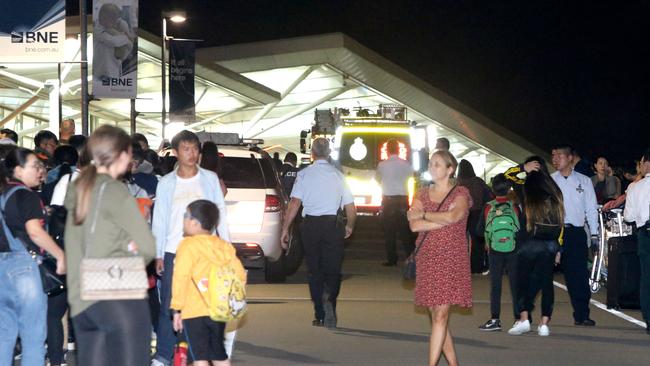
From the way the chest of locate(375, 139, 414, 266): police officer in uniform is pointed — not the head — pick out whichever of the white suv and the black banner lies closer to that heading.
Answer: the black banner

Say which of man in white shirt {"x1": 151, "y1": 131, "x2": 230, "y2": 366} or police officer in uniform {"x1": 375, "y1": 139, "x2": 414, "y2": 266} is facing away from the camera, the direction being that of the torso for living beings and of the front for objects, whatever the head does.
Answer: the police officer in uniform

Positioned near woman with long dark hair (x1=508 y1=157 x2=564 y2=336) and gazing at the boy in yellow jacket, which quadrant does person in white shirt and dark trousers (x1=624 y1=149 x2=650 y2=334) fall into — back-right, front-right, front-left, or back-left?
back-left

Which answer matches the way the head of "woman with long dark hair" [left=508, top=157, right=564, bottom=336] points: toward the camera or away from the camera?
away from the camera

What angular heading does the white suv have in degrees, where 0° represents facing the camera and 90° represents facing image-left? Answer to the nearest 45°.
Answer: approximately 180°

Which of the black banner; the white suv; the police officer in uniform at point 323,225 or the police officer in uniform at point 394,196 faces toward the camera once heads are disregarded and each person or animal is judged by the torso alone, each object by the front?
the black banner

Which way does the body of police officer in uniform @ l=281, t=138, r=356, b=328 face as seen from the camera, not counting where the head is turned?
away from the camera

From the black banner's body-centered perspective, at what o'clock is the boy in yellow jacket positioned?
The boy in yellow jacket is roughly at 12 o'clock from the black banner.

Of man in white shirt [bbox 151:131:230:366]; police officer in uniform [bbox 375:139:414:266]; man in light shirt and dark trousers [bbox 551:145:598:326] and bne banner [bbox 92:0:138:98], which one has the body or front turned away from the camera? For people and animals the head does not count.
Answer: police officer in uniform [bbox 375:139:414:266]

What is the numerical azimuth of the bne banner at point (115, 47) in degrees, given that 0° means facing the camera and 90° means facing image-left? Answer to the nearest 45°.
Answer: approximately 0°

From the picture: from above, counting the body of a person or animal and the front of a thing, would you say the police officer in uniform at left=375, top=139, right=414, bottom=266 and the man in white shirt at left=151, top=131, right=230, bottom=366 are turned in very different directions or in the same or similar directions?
very different directions

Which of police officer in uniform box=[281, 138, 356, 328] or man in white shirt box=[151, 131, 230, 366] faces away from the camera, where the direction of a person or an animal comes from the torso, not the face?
the police officer in uniform
